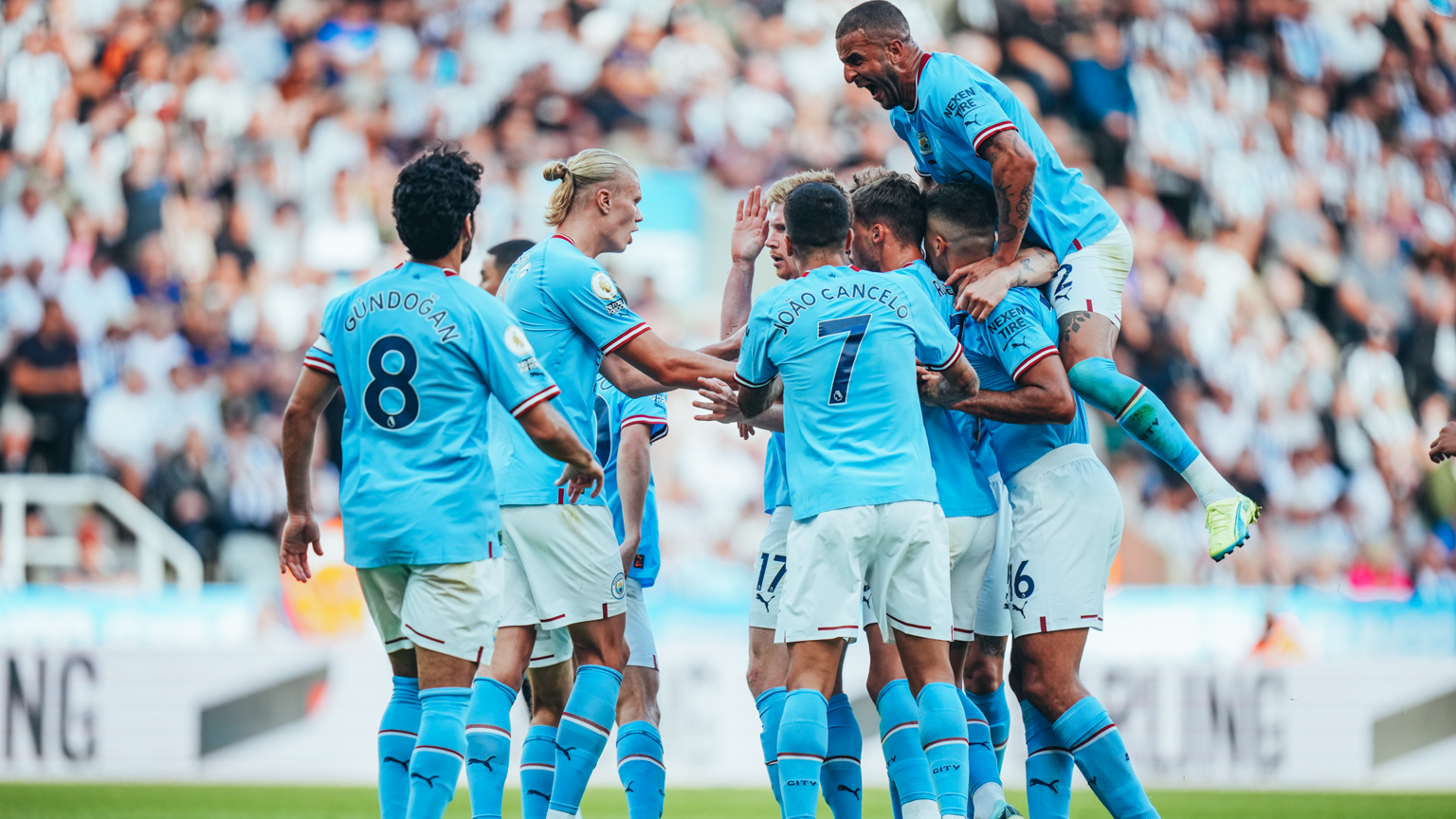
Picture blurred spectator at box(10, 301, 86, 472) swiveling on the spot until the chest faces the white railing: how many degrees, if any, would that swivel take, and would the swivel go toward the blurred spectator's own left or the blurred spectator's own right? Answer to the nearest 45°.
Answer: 0° — they already face it

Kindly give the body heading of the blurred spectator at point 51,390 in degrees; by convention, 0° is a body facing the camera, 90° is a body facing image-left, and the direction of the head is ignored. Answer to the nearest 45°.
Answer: approximately 0°

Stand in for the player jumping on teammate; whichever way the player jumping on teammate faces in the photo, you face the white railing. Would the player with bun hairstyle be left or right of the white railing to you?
left

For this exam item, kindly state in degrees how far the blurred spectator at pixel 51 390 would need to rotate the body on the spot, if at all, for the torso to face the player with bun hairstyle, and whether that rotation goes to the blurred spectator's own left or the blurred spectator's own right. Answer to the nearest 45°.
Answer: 0° — they already face them

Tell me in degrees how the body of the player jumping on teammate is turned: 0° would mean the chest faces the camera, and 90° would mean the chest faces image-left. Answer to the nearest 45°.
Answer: approximately 90°

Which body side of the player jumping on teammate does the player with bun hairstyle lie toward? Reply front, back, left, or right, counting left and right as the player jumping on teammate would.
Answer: front

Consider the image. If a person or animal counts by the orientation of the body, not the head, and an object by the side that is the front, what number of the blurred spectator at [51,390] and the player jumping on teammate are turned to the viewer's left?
1

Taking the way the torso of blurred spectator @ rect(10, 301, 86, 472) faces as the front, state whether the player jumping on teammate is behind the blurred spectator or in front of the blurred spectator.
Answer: in front

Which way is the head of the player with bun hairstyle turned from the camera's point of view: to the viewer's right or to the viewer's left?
to the viewer's right

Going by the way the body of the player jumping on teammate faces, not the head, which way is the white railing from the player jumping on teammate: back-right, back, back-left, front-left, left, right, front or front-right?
front-right
